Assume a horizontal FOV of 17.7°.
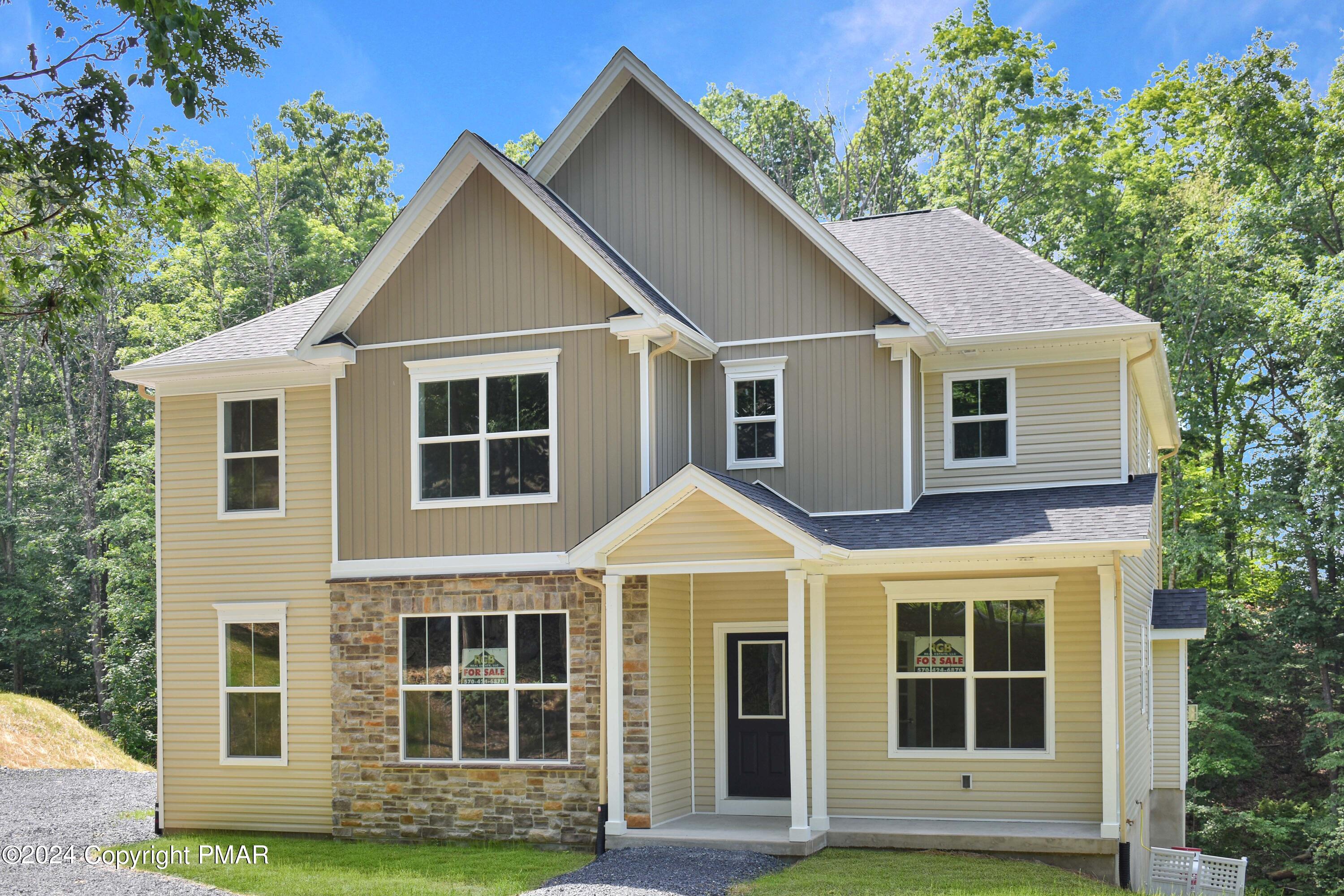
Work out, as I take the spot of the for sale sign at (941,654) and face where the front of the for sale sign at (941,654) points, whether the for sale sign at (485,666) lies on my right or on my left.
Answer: on my right

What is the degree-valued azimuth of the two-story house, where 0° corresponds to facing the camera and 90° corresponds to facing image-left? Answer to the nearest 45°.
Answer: approximately 0°

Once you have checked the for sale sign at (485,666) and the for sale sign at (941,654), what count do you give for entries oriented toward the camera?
2

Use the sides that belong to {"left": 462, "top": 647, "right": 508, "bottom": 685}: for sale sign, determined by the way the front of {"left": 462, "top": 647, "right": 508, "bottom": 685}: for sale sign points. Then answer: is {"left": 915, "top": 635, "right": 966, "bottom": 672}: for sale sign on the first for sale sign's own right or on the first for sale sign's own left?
on the first for sale sign's own left

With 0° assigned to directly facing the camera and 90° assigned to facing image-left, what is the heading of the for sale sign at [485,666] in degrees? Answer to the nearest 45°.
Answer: approximately 0°
